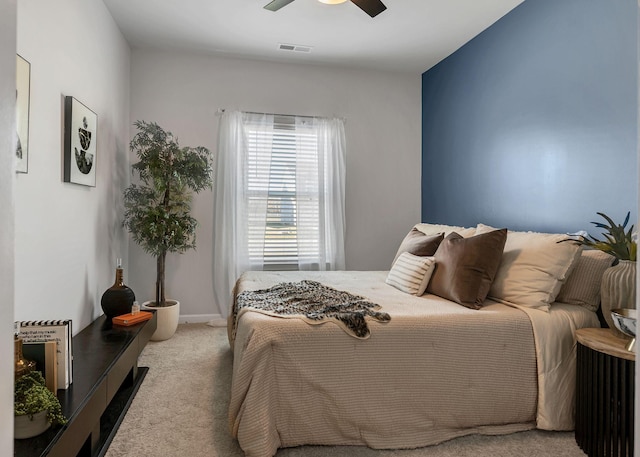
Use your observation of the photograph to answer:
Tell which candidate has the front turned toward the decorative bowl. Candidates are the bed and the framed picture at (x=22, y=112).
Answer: the framed picture

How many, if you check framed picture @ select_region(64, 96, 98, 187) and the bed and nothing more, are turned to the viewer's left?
1

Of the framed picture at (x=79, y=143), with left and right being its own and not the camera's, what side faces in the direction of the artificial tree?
left

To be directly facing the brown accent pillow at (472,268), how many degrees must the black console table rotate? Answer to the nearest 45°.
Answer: approximately 45° to its left
